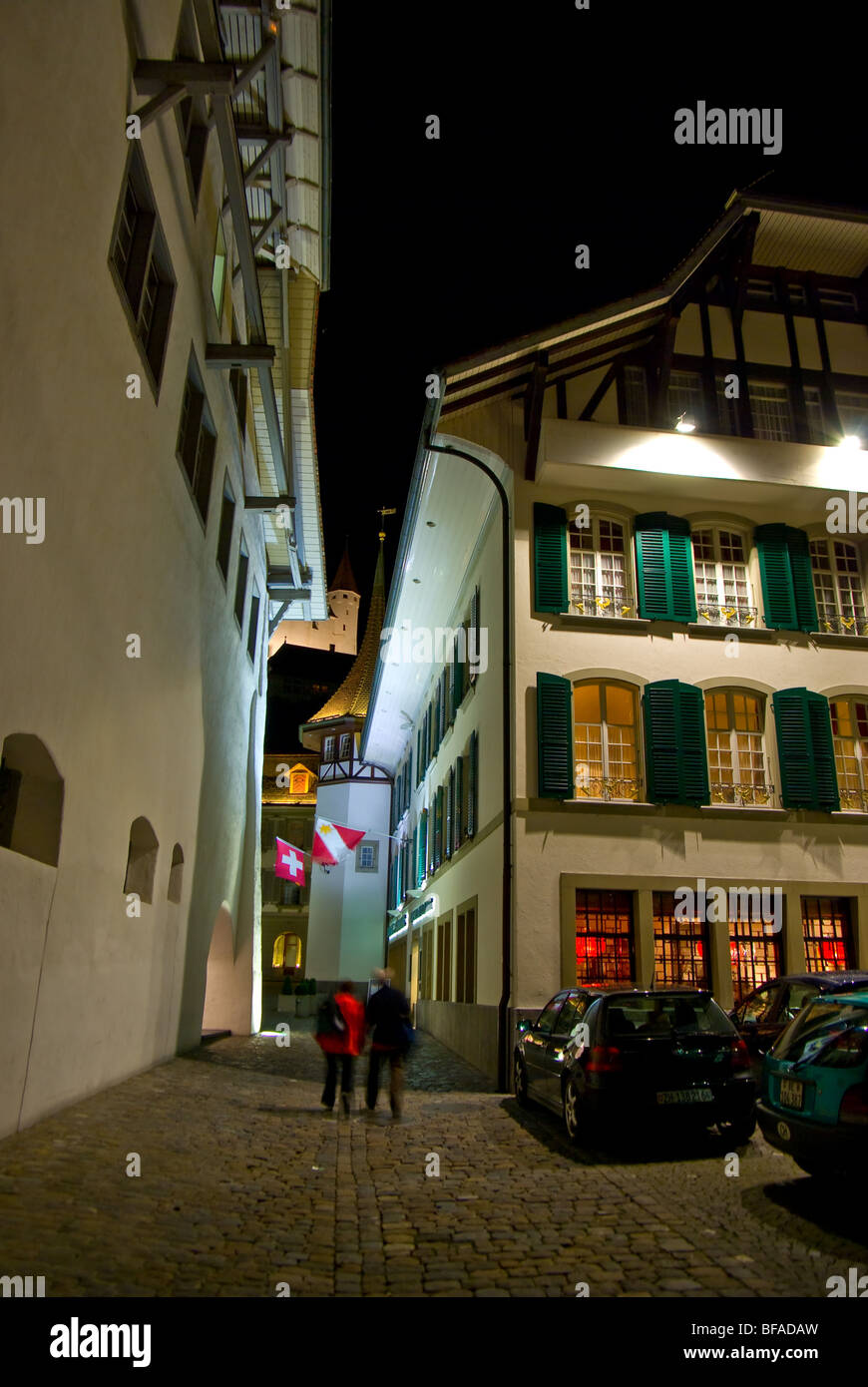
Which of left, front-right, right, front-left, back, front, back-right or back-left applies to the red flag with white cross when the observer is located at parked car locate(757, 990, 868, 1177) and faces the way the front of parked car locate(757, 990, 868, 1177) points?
left

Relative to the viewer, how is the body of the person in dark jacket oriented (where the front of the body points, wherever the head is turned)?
away from the camera

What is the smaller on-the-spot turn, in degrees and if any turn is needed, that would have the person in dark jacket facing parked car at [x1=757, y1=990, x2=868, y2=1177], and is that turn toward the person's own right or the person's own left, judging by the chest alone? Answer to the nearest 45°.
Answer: approximately 135° to the person's own right

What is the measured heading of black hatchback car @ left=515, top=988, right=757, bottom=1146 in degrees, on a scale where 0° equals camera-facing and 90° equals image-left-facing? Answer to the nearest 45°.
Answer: approximately 135°

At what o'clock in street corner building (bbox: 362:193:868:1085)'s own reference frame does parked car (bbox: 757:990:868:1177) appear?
The parked car is roughly at 12 o'clock from the street corner building.

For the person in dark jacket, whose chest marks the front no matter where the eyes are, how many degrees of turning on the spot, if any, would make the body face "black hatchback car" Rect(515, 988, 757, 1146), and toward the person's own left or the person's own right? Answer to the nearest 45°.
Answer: approximately 135° to the person's own right

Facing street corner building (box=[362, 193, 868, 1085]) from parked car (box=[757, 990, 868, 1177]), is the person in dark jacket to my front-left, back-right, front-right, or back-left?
front-left

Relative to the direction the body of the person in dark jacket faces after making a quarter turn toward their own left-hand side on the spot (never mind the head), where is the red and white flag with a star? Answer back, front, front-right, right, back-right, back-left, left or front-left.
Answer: right

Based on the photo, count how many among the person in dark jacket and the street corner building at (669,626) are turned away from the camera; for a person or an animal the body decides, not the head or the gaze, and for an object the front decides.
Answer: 1

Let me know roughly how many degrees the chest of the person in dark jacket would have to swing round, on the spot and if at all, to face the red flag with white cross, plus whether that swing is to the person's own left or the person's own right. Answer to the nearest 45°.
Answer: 0° — they already face it

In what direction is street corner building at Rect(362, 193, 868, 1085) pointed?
toward the camera
